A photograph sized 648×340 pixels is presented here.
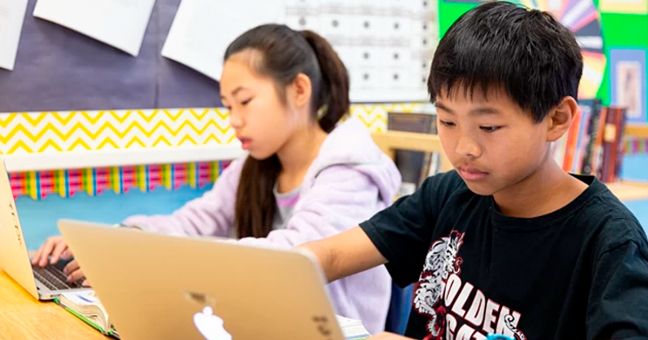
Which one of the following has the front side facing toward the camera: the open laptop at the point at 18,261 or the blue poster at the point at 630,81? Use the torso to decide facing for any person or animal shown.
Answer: the blue poster

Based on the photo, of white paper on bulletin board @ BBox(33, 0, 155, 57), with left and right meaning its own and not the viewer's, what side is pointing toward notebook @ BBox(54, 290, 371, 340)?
front

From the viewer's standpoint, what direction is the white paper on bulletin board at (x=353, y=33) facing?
toward the camera

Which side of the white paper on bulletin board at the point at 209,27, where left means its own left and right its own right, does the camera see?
front

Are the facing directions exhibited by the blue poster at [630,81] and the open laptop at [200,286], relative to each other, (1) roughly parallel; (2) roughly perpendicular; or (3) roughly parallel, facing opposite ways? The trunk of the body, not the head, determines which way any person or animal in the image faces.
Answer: roughly parallel, facing opposite ways

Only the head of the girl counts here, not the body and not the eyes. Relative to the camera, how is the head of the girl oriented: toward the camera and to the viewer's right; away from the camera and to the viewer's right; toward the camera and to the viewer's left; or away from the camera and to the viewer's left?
toward the camera and to the viewer's left

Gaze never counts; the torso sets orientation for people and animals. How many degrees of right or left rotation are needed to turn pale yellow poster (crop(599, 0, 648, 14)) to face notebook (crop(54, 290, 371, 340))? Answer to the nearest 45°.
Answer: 0° — it already faces it

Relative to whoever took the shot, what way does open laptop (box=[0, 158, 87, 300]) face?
facing away from the viewer and to the right of the viewer

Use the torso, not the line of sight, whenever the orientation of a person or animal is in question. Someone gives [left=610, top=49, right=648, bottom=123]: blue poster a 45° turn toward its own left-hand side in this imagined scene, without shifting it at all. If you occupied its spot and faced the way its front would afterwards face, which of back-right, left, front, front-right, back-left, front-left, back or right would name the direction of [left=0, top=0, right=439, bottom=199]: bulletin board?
right

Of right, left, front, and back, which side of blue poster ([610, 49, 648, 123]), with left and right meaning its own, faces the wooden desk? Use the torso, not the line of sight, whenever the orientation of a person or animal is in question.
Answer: front

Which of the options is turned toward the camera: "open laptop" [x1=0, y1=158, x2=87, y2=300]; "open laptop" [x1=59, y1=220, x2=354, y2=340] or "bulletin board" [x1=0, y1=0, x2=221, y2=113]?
the bulletin board

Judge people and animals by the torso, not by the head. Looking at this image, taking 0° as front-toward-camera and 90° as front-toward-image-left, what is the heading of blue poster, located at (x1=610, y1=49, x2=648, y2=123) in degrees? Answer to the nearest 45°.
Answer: approximately 0°

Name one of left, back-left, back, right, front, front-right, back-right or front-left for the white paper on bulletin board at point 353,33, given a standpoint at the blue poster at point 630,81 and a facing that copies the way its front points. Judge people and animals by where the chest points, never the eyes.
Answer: front-right

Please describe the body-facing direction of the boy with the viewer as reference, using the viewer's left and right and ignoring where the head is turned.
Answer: facing the viewer and to the left of the viewer
